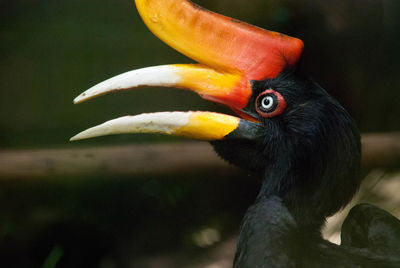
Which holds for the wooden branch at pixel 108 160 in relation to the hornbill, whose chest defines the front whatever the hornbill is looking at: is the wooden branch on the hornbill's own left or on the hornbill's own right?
on the hornbill's own right

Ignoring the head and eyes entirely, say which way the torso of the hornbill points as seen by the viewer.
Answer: to the viewer's left
